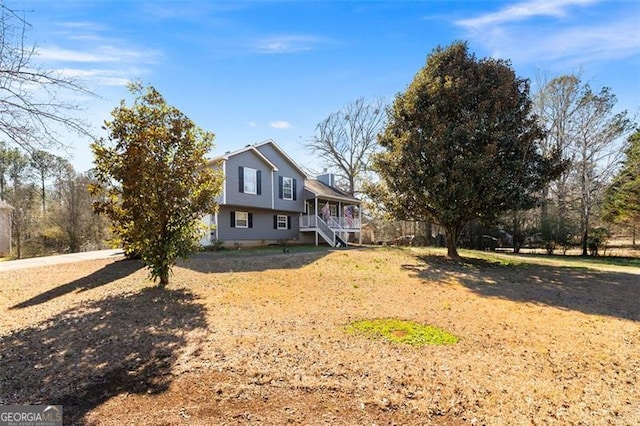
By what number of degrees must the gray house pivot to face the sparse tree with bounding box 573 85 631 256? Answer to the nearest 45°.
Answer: approximately 45° to its left

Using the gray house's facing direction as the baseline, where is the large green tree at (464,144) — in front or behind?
in front

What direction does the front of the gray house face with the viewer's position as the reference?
facing the viewer and to the right of the viewer

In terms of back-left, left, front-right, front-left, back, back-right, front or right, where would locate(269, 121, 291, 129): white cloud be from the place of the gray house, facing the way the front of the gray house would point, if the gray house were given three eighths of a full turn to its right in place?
right

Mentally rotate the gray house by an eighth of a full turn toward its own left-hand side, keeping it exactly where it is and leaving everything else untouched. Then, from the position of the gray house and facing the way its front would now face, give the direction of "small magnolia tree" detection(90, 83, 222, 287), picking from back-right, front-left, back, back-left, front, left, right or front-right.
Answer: right

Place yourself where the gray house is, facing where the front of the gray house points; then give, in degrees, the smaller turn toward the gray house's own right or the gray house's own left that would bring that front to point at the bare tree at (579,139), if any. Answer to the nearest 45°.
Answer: approximately 45° to the gray house's own left

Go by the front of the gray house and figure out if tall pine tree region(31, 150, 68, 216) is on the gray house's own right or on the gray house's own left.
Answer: on the gray house's own right
